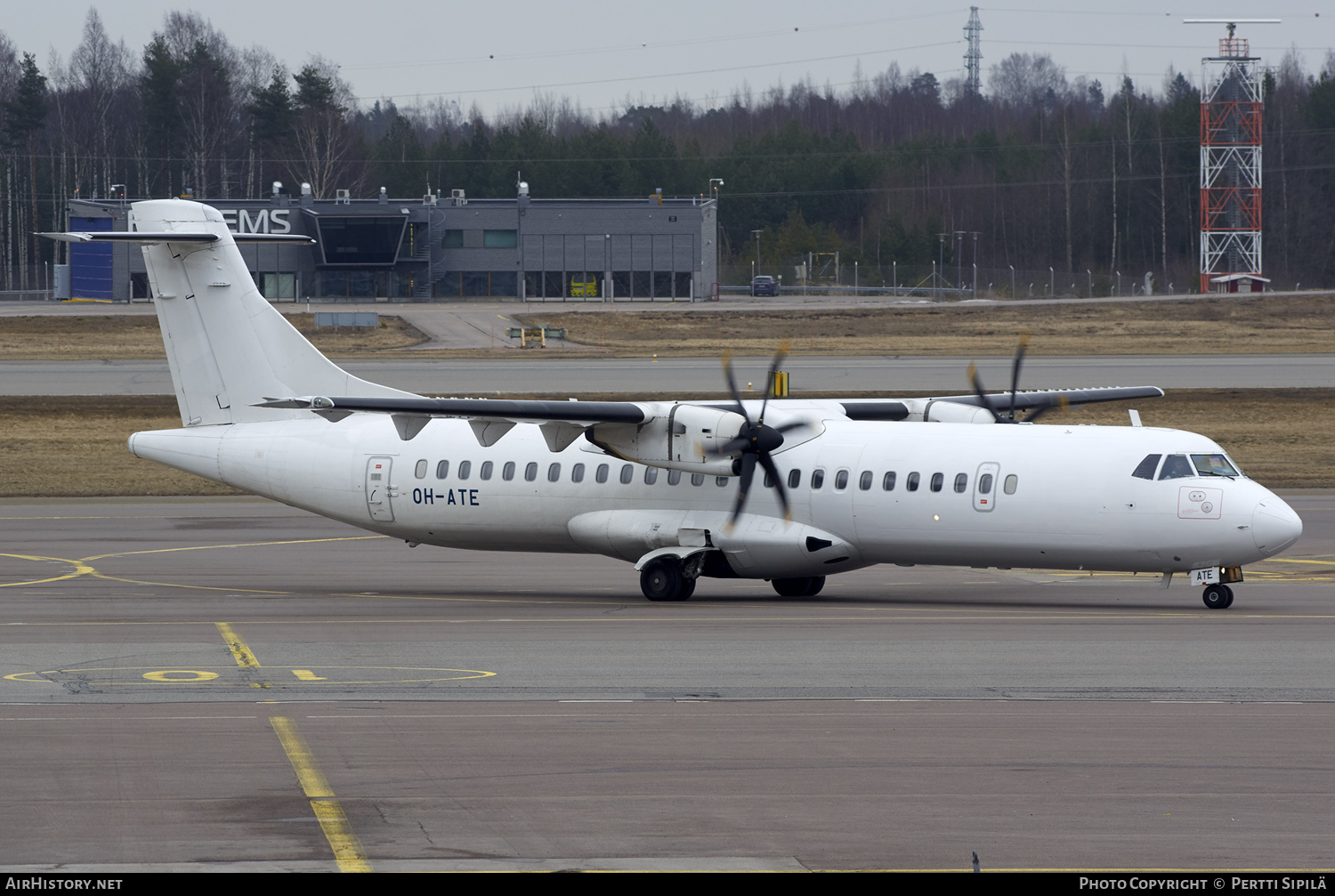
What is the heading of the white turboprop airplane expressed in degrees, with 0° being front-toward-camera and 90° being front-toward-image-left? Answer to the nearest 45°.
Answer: approximately 315°
